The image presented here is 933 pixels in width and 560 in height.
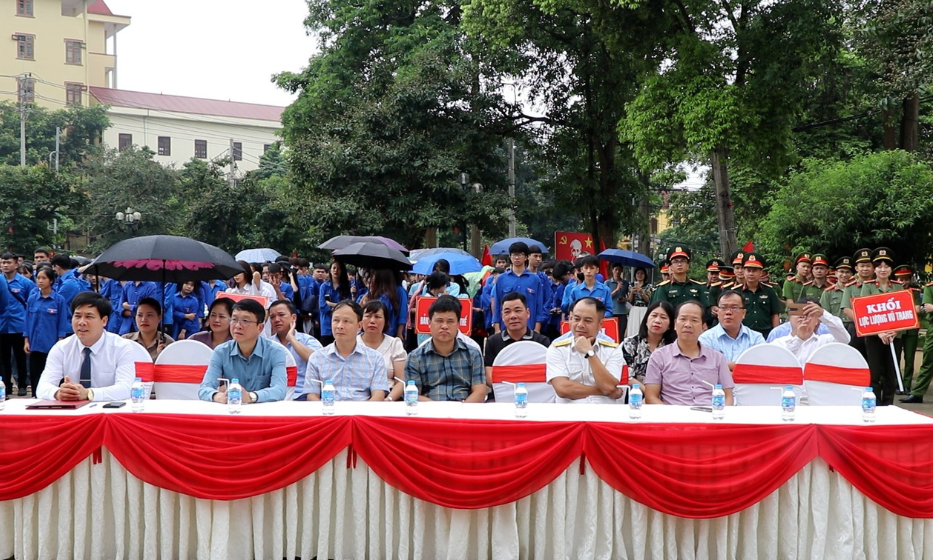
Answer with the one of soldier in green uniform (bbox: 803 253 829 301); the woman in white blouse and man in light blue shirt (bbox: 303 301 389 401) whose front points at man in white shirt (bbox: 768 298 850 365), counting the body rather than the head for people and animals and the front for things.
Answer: the soldier in green uniform

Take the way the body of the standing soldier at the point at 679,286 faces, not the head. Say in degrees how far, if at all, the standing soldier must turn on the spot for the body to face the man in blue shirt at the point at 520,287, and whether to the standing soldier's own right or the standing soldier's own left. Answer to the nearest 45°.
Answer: approximately 90° to the standing soldier's own right

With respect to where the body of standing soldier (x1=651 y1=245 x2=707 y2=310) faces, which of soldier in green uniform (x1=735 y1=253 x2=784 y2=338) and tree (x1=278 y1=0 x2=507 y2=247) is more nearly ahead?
the soldier in green uniform

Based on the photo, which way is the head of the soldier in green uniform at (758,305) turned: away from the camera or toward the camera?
toward the camera

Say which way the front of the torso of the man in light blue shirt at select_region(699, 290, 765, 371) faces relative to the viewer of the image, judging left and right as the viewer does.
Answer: facing the viewer

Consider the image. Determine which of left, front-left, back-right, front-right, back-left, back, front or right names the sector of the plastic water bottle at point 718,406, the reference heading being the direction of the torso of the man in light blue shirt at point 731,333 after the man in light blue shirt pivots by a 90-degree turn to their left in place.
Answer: right

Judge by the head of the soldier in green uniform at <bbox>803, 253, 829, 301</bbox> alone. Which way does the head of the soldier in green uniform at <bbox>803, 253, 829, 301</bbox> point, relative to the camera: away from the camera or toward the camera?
toward the camera

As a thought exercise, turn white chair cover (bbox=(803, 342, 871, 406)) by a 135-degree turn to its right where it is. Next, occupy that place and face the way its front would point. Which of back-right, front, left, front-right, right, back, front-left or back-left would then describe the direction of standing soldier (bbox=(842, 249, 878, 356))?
front-right

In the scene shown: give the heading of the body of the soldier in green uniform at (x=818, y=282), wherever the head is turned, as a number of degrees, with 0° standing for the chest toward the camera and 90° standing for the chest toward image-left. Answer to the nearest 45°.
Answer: approximately 0°

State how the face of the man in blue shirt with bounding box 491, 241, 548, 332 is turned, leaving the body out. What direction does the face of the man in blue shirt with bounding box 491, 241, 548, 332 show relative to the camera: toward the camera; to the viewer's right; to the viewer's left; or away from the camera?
toward the camera

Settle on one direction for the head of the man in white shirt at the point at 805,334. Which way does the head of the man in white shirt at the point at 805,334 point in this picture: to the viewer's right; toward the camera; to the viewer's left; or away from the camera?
toward the camera

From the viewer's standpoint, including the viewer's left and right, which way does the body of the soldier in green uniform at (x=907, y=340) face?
facing the viewer and to the left of the viewer

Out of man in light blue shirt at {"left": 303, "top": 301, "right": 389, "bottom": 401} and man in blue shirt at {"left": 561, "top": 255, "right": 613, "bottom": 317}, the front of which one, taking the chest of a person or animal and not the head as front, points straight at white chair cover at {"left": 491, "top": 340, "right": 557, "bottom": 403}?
the man in blue shirt

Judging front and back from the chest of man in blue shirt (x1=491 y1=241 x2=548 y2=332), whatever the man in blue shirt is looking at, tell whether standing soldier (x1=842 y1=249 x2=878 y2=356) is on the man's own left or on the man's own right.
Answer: on the man's own left

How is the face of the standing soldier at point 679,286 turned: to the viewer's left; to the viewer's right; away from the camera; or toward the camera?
toward the camera

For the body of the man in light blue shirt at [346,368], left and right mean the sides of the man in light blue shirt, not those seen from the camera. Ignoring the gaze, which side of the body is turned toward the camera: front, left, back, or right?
front

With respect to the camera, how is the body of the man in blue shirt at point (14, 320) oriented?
toward the camera

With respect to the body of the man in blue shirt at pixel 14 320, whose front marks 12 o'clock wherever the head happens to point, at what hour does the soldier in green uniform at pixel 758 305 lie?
The soldier in green uniform is roughly at 10 o'clock from the man in blue shirt.
